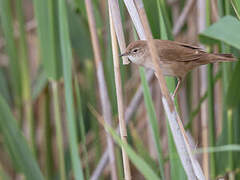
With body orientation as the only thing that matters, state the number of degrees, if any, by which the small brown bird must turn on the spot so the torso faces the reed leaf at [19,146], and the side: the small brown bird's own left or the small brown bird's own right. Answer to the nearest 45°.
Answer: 0° — it already faces it

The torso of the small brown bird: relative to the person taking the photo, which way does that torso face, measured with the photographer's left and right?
facing to the left of the viewer

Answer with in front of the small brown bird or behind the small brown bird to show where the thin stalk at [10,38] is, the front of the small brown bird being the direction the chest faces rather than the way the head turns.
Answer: in front

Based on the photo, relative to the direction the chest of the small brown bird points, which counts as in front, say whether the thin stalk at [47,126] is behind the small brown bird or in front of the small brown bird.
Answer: in front
